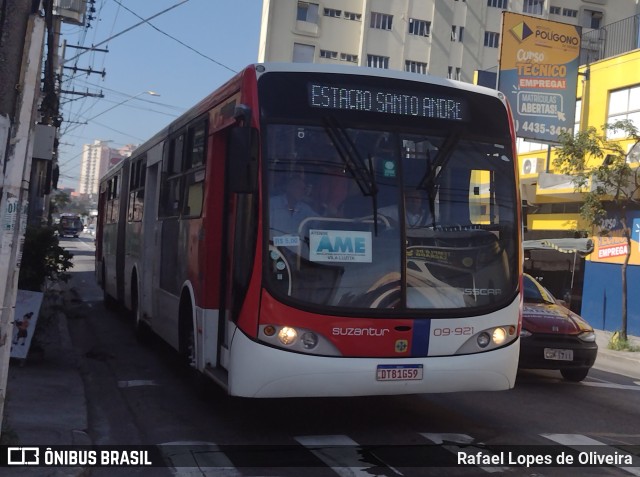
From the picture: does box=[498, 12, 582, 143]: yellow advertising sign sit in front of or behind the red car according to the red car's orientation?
behind

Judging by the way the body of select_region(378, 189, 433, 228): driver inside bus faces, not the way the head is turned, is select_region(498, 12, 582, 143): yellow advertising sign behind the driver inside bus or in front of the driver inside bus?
behind

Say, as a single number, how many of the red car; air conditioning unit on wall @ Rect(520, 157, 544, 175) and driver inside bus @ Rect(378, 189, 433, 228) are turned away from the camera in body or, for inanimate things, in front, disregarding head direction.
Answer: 0

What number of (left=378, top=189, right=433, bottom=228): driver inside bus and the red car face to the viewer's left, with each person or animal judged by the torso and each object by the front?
0

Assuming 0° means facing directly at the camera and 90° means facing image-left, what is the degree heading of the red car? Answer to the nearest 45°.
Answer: approximately 315°

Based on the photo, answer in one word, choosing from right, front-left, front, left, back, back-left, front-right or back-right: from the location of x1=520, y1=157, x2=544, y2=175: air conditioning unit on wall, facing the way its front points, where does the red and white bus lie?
front-left

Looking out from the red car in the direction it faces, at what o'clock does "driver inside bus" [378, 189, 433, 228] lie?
The driver inside bus is roughly at 2 o'clock from the red car.

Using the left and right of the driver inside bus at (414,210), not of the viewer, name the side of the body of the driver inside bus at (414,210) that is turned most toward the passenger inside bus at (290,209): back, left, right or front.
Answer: right

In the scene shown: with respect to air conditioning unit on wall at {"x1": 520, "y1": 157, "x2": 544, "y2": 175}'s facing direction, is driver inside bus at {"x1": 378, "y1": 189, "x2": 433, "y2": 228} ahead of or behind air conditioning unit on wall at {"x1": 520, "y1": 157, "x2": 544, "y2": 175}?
ahead

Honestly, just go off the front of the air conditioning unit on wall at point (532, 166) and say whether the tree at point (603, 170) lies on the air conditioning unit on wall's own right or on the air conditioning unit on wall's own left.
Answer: on the air conditioning unit on wall's own left

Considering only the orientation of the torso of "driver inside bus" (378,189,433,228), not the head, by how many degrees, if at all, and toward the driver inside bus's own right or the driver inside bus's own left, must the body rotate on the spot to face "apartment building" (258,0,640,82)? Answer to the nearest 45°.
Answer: approximately 180°

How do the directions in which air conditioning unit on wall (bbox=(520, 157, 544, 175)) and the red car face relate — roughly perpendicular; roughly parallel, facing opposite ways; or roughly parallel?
roughly perpendicular

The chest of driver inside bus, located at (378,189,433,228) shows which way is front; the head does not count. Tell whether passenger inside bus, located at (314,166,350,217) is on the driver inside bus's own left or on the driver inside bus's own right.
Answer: on the driver inside bus's own right

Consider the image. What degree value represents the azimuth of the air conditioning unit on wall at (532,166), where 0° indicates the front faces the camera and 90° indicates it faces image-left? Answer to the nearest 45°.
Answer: approximately 45°

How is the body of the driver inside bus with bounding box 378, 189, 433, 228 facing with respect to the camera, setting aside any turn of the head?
toward the camera
